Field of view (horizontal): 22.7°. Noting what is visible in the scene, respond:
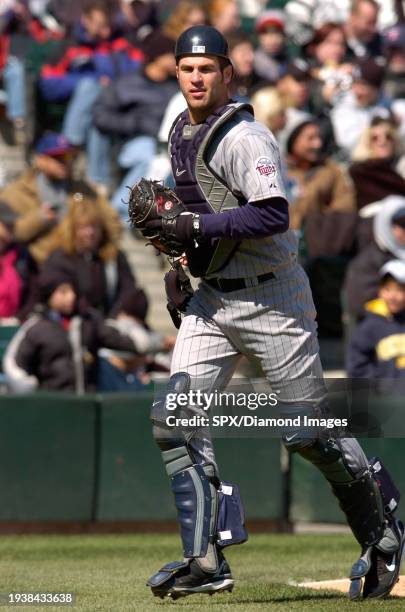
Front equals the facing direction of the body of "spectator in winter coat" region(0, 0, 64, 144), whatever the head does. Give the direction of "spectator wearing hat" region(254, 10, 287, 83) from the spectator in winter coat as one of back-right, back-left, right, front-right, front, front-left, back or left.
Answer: left

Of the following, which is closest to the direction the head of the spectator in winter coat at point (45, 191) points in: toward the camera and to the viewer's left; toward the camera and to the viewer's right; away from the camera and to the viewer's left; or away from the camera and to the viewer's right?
toward the camera and to the viewer's right

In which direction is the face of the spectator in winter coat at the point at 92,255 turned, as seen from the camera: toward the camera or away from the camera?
toward the camera

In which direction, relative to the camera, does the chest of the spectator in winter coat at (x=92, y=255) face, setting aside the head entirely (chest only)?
toward the camera

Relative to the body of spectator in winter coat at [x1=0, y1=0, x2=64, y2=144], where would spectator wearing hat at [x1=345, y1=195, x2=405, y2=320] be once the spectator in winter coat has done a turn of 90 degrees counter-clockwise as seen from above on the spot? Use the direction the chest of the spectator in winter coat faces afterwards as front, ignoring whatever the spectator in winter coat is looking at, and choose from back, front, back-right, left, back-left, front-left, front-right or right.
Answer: front-right

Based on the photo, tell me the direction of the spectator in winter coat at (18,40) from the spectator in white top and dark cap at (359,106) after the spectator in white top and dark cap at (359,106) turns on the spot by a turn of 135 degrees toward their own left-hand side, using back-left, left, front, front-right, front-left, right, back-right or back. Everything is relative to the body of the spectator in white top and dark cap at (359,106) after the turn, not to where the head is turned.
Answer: back

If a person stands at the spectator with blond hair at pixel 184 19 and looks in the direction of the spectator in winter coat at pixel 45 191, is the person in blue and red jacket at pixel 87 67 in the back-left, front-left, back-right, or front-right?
front-right

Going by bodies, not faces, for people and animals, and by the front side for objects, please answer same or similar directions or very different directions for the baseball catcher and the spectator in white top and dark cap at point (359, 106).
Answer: same or similar directions

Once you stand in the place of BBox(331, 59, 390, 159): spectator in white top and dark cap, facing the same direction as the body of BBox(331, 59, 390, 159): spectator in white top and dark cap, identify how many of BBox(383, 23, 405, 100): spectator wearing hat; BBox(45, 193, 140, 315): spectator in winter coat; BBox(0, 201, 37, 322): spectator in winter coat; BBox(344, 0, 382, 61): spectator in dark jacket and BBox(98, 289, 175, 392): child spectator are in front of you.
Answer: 3

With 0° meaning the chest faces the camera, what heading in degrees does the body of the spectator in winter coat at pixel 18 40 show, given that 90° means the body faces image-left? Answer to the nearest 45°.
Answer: approximately 0°

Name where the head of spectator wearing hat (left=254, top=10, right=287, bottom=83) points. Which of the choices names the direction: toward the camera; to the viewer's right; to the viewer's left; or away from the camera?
toward the camera

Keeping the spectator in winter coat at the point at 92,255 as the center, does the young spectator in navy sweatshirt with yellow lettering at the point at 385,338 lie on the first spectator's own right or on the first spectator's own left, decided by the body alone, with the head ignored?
on the first spectator's own left

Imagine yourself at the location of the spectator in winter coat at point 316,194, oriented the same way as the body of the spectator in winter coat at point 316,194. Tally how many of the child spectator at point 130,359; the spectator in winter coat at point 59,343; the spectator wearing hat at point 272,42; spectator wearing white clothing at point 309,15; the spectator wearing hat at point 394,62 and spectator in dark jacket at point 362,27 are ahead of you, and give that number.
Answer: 2

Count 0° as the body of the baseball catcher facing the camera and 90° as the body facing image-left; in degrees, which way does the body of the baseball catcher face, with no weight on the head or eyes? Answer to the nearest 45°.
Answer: approximately 45°

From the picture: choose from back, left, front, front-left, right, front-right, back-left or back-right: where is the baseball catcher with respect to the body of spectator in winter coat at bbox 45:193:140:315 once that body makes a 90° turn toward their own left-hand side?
right

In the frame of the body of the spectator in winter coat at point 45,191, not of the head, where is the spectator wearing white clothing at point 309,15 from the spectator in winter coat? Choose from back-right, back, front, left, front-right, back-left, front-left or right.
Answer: left
